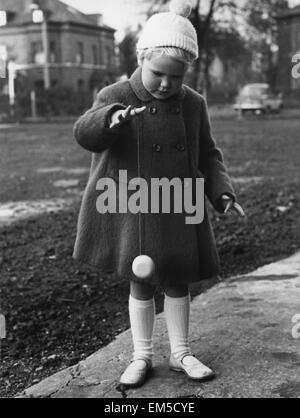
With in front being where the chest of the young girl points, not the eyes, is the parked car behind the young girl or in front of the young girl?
behind

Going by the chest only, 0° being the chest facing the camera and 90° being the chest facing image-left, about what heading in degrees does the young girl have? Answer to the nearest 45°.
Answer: approximately 0°
